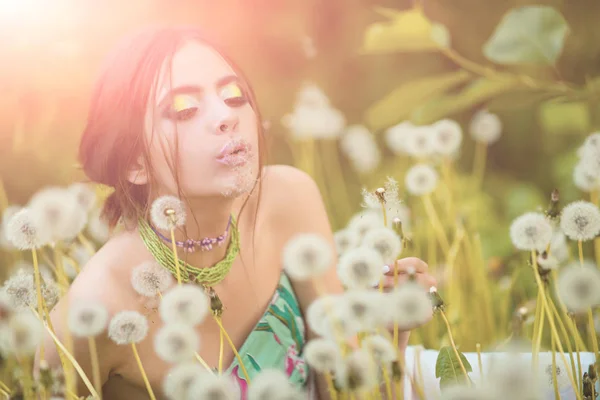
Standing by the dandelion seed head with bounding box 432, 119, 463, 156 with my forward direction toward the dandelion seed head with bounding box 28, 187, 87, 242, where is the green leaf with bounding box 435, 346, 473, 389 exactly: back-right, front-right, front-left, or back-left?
front-left

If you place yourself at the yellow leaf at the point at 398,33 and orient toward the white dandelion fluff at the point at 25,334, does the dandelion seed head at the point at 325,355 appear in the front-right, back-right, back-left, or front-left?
front-left

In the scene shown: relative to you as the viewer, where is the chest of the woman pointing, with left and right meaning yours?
facing the viewer and to the right of the viewer

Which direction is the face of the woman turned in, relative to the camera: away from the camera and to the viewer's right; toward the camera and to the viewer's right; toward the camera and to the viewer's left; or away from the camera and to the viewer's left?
toward the camera and to the viewer's right

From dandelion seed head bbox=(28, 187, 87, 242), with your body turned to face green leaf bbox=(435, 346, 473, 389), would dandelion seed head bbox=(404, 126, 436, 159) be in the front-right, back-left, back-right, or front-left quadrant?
front-left

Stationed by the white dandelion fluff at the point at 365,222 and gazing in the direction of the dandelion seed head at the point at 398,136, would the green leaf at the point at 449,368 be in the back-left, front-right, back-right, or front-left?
back-right
